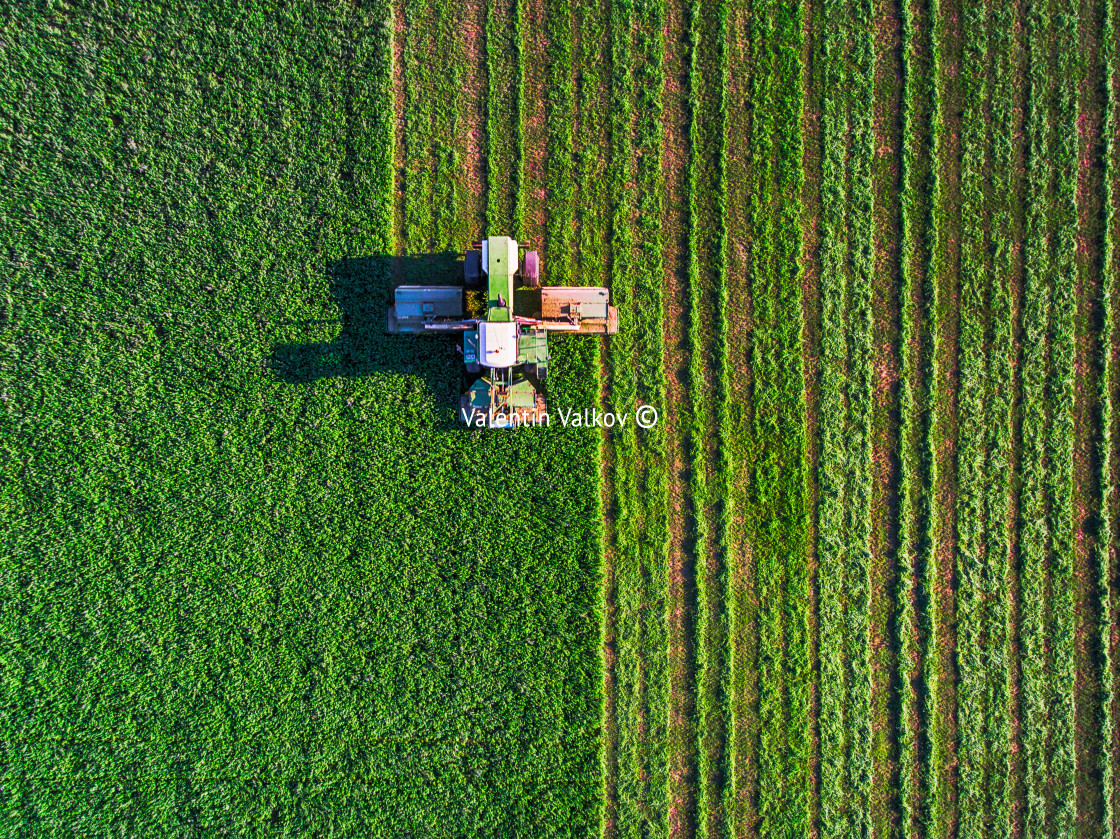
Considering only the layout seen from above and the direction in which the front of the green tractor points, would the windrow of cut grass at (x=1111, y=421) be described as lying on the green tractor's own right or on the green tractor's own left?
on the green tractor's own left

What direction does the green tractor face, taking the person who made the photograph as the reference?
facing the viewer

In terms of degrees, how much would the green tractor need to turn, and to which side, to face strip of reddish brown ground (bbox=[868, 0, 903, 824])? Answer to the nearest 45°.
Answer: approximately 90° to its left

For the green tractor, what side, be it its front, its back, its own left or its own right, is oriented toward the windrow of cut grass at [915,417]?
left

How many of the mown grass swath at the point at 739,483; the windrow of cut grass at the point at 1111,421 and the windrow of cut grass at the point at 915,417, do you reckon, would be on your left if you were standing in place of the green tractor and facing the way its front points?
3

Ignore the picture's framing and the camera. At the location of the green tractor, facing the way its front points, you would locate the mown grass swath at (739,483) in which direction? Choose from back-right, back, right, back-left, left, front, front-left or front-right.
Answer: left
